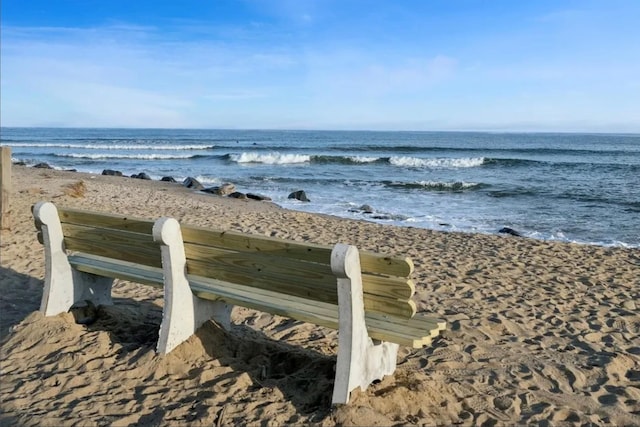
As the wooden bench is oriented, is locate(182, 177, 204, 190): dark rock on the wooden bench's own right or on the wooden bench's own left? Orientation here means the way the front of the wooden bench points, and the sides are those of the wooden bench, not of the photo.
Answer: on the wooden bench's own left

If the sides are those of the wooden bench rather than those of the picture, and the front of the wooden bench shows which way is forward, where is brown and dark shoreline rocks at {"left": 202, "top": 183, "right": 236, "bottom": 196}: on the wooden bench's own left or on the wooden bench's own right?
on the wooden bench's own left

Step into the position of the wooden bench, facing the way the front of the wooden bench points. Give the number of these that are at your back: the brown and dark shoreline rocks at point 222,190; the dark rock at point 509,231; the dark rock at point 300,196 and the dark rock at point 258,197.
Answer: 0

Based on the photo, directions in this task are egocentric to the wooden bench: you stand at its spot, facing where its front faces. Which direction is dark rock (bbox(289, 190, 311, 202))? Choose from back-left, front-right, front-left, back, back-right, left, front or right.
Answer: front-left

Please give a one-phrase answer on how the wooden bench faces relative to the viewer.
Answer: facing away from the viewer and to the right of the viewer

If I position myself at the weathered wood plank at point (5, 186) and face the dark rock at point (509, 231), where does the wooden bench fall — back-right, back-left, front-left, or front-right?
front-right

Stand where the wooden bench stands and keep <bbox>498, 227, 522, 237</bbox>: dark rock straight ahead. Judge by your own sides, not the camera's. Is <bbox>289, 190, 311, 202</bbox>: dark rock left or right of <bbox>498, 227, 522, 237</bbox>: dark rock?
left

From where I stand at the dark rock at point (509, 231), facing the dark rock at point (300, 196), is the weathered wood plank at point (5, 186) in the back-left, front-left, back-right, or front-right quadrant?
front-left

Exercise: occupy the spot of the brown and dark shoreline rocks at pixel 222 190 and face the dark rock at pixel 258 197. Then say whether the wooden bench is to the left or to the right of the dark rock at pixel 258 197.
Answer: right

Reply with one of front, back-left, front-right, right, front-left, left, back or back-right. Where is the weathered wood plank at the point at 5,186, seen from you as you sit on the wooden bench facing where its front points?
left

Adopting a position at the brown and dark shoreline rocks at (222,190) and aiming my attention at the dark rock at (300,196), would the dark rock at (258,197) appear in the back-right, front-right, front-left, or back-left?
front-right

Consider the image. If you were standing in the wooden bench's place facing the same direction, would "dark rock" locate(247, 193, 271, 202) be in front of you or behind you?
in front

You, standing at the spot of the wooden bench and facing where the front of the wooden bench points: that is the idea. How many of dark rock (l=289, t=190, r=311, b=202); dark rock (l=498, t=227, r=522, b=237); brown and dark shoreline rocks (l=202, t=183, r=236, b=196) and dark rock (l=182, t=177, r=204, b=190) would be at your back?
0

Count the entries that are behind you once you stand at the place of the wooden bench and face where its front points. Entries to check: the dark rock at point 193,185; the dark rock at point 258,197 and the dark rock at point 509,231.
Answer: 0

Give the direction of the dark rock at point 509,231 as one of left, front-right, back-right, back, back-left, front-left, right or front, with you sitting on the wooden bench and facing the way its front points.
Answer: front
